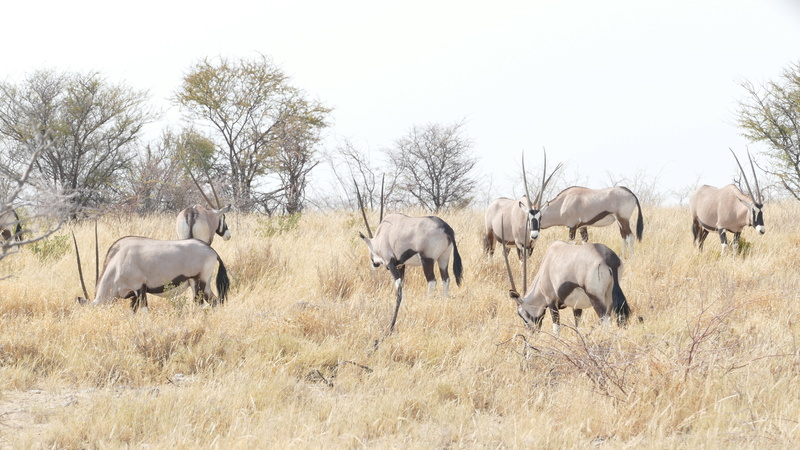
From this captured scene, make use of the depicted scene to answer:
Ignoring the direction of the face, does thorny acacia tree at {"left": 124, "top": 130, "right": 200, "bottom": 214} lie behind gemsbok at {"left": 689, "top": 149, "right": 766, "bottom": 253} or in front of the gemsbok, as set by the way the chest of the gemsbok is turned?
behind

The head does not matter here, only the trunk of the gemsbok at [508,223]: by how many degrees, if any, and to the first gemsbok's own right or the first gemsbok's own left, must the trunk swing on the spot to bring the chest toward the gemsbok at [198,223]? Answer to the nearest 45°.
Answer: approximately 90° to the first gemsbok's own right

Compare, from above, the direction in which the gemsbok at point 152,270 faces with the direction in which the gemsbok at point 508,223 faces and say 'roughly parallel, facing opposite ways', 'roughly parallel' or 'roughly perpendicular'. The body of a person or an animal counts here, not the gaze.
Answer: roughly perpendicular

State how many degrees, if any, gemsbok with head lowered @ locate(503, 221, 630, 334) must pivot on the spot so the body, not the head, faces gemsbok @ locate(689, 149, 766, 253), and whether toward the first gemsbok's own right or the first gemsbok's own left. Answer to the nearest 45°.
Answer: approximately 90° to the first gemsbok's own right

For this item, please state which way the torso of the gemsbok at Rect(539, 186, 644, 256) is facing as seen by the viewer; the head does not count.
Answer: to the viewer's left

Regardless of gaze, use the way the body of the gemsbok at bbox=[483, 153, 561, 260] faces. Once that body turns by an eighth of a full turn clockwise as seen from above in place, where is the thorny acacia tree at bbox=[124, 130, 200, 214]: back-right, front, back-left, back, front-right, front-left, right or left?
back-right

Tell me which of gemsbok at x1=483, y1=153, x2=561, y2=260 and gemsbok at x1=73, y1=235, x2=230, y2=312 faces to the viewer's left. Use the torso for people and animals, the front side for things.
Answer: gemsbok at x1=73, y1=235, x2=230, y2=312

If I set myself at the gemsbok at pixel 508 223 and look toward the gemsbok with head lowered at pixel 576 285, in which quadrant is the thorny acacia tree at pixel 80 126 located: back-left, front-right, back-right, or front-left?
back-right

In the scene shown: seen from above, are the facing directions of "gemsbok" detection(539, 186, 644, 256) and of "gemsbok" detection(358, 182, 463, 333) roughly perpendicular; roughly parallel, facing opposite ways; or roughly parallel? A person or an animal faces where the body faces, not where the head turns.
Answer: roughly parallel

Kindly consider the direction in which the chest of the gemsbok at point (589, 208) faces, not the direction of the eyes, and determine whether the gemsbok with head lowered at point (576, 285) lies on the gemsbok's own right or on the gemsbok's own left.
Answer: on the gemsbok's own left

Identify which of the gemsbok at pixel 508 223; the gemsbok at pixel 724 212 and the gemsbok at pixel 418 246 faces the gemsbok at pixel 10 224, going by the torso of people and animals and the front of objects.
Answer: the gemsbok at pixel 418 246

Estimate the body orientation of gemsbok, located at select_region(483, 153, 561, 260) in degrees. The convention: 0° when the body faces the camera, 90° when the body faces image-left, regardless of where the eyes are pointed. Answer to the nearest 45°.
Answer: approximately 315°

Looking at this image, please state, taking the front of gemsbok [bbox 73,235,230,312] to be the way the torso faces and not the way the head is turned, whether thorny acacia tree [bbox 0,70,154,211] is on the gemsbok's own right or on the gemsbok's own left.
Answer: on the gemsbok's own right

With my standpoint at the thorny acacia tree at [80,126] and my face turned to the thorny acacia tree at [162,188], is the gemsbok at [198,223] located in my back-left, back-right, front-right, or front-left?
front-right

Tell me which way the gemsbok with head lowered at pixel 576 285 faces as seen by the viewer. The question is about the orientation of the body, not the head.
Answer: to the viewer's left

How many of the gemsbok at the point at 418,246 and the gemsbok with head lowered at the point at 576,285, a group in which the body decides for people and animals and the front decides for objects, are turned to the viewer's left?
2

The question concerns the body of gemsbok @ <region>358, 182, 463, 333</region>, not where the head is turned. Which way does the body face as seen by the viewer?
to the viewer's left

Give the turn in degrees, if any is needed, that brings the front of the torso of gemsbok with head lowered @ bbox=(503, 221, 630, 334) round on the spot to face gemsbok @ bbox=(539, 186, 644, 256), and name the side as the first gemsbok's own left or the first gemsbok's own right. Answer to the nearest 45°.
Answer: approximately 90° to the first gemsbok's own right

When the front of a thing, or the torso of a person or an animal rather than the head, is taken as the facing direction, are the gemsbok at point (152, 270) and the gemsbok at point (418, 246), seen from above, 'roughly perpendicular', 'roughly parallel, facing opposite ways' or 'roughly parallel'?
roughly parallel
